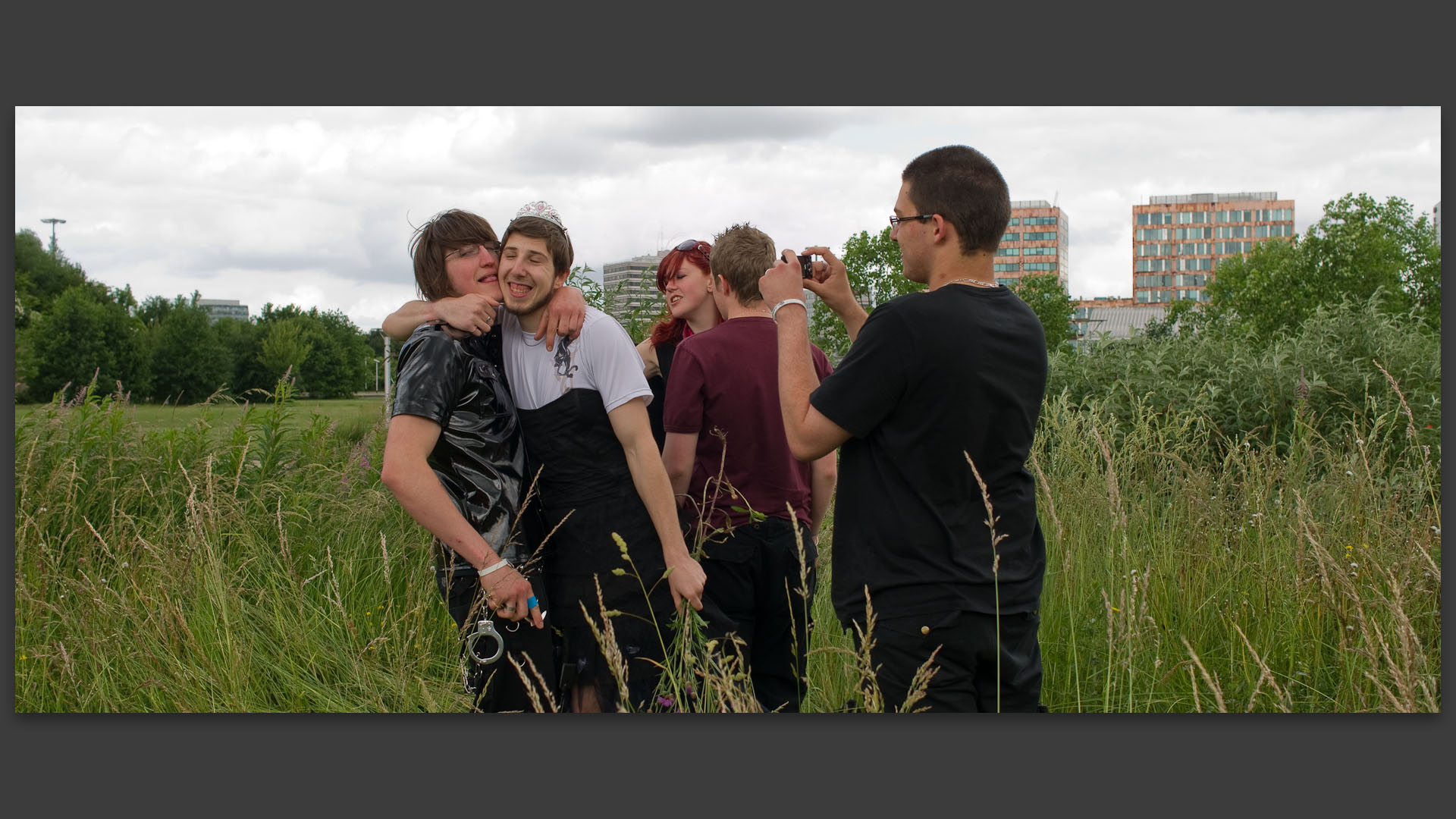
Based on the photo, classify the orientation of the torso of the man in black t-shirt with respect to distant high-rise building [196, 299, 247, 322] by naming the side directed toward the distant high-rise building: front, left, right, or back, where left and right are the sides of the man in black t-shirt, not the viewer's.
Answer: front

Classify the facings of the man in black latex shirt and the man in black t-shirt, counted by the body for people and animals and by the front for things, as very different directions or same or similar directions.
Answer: very different directions

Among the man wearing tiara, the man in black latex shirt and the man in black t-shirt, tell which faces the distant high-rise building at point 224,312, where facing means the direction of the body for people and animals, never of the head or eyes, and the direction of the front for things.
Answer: the man in black t-shirt

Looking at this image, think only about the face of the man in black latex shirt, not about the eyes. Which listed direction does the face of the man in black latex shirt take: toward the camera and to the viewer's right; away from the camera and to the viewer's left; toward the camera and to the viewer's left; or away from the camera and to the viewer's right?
toward the camera and to the viewer's right

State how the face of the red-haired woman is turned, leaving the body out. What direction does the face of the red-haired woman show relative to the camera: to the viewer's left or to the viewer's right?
to the viewer's left

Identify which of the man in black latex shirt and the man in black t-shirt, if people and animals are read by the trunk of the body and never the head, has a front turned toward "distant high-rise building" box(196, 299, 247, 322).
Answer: the man in black t-shirt

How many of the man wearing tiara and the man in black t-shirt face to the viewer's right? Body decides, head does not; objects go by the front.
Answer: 0

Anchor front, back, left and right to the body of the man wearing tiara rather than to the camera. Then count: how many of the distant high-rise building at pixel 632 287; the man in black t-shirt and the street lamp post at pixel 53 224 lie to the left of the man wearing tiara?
1

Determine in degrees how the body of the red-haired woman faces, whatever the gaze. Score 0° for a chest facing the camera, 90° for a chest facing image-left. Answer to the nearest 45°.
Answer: approximately 45°

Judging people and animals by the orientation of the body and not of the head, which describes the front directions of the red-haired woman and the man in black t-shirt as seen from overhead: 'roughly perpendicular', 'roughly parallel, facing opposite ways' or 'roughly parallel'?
roughly perpendicular

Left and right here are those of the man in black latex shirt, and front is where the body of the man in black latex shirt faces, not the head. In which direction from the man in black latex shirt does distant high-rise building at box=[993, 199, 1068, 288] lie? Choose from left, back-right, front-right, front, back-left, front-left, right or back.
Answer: left

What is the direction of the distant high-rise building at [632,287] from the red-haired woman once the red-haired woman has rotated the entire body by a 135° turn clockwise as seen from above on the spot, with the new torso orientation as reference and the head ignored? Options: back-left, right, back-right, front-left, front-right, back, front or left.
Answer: front

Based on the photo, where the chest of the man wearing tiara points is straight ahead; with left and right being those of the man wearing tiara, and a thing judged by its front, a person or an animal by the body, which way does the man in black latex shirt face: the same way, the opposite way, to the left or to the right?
to the left

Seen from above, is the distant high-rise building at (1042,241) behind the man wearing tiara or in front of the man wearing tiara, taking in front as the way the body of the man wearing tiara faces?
behind
